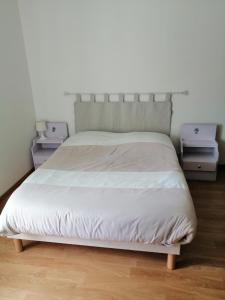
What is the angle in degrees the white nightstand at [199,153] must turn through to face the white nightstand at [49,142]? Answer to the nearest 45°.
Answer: approximately 90° to its right

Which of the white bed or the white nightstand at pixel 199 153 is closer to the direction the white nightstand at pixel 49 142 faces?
the white bed

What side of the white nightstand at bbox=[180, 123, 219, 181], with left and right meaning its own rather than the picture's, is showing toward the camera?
front

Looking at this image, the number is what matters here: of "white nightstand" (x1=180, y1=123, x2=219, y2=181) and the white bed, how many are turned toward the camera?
2

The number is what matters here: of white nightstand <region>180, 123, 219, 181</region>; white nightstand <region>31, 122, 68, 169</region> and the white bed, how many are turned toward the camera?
3

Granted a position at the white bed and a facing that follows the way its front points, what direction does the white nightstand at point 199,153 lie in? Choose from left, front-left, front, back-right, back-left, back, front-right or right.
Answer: back-left

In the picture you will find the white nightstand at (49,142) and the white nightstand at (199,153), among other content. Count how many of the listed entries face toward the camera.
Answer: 2

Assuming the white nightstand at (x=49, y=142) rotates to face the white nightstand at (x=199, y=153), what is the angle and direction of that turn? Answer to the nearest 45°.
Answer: approximately 45° to its left

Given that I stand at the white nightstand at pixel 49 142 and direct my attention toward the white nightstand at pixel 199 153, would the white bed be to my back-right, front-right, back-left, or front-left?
front-right

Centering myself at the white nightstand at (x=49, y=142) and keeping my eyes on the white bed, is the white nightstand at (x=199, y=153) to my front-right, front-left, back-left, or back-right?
front-left

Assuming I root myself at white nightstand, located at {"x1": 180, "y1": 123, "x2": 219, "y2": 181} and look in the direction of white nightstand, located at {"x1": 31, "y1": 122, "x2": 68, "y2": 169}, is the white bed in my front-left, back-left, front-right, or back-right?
front-left

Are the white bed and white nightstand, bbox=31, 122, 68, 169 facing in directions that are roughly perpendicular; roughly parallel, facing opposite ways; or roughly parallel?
roughly parallel

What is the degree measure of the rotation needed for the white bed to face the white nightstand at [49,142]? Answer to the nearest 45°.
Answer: approximately 180°

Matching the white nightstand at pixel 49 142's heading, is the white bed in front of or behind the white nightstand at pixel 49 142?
in front
